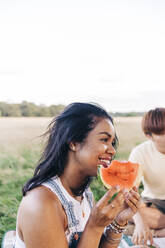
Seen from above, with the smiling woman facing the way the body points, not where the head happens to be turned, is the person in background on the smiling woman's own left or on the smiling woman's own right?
on the smiling woman's own left

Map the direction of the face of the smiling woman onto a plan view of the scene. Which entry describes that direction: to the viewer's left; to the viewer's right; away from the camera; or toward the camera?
to the viewer's right

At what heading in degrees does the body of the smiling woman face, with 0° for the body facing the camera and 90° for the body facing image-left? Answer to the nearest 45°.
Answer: approximately 315°
